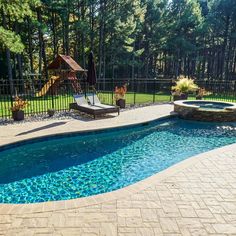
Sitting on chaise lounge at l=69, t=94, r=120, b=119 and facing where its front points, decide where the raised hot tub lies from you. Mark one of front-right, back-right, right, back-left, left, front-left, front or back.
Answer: front-left

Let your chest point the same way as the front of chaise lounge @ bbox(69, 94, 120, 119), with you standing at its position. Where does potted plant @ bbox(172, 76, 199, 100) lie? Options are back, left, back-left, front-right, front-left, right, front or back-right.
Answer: left

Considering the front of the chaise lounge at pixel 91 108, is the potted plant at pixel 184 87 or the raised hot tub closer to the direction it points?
the raised hot tub

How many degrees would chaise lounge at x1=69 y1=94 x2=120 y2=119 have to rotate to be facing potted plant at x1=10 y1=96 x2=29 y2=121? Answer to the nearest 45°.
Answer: approximately 135° to its right

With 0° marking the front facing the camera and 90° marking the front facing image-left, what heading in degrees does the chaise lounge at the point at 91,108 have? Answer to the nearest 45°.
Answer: approximately 315°

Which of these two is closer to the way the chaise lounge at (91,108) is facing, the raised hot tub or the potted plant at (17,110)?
the raised hot tub
